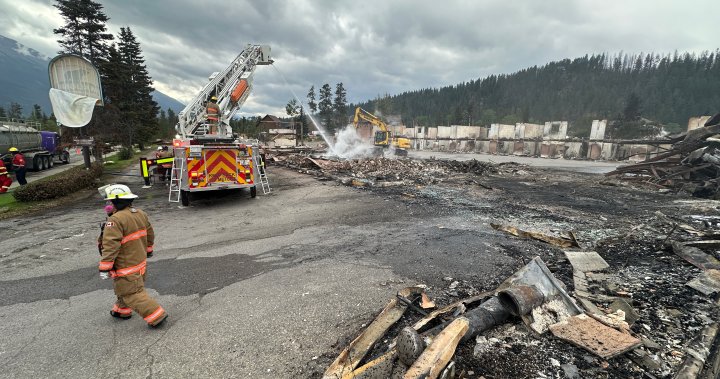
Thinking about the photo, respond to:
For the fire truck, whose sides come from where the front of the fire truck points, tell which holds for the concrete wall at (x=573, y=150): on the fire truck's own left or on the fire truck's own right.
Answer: on the fire truck's own right

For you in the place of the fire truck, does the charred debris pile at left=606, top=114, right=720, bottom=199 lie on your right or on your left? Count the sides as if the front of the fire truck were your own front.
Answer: on your right

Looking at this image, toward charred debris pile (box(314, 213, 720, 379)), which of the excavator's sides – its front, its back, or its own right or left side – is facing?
left

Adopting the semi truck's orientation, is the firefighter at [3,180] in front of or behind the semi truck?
behind

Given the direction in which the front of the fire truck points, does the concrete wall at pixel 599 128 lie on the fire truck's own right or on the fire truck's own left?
on the fire truck's own right

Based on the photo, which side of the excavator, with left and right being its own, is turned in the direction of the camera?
left

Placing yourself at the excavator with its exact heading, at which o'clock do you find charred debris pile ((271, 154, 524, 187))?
The charred debris pile is roughly at 9 o'clock from the excavator.

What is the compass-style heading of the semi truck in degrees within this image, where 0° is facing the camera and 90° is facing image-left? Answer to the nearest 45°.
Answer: approximately 225°

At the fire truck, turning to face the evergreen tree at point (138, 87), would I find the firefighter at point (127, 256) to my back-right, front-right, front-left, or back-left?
back-left

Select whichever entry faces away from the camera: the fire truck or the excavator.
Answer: the fire truck

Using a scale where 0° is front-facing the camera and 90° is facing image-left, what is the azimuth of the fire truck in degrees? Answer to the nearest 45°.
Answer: approximately 180°
